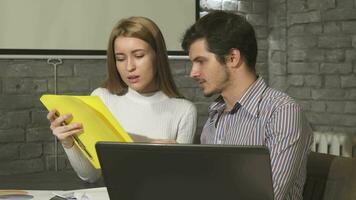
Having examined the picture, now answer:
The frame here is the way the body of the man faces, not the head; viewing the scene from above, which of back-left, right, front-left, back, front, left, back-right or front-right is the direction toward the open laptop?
front-left

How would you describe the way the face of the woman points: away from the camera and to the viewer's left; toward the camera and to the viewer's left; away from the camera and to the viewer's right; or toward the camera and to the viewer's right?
toward the camera and to the viewer's left

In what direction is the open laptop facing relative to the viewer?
away from the camera

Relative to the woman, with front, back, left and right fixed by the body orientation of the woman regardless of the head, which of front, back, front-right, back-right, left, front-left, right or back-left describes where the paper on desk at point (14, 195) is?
front-right

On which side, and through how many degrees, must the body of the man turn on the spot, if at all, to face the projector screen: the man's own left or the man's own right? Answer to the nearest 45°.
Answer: approximately 90° to the man's own right

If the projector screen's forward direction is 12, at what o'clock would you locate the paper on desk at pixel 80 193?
The paper on desk is roughly at 12 o'clock from the projector screen.

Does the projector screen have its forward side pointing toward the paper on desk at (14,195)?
yes

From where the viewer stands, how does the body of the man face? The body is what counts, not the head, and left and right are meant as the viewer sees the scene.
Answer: facing the viewer and to the left of the viewer

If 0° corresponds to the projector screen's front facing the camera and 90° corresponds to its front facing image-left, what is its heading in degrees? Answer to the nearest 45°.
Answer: approximately 0°

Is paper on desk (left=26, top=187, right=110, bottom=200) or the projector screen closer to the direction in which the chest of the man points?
the paper on desk

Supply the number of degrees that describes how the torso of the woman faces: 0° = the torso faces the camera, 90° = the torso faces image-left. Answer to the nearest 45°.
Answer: approximately 0°

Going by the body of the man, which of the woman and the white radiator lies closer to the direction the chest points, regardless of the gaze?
the woman

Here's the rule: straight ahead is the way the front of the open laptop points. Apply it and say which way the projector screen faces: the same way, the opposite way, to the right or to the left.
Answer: the opposite way

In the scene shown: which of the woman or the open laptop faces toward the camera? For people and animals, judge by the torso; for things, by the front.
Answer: the woman

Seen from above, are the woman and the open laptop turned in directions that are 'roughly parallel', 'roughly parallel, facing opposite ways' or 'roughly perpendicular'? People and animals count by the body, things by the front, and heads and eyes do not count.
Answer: roughly parallel, facing opposite ways

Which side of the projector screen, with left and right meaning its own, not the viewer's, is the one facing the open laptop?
front
